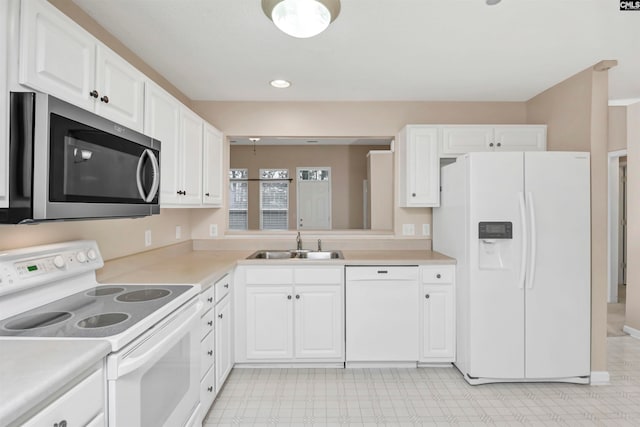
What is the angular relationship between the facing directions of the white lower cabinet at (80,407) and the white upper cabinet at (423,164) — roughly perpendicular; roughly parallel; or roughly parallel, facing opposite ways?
roughly perpendicular

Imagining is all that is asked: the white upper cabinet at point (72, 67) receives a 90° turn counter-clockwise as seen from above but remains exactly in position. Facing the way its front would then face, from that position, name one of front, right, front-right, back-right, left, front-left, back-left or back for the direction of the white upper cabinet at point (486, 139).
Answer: front-right

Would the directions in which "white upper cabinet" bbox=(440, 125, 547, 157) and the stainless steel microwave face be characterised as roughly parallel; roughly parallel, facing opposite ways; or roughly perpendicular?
roughly perpendicular

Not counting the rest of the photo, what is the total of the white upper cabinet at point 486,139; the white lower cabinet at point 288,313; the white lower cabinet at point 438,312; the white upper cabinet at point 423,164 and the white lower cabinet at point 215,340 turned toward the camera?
4

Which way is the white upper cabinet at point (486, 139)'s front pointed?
toward the camera

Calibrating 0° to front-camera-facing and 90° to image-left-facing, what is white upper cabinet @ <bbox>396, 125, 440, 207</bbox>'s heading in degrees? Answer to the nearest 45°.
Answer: approximately 0°

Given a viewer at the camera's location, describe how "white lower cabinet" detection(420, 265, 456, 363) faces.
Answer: facing the viewer

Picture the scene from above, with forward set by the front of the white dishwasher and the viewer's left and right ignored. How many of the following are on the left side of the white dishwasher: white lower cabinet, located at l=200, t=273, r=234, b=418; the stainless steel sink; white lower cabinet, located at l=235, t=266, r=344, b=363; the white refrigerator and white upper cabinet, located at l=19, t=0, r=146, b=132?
1

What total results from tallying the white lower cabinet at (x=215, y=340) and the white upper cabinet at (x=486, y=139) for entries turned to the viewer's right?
1

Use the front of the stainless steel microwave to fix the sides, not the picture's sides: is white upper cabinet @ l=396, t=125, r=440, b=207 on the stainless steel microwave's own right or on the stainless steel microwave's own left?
on the stainless steel microwave's own left

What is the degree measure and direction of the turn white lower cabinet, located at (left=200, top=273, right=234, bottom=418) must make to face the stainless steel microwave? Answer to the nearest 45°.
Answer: approximately 135° to its right

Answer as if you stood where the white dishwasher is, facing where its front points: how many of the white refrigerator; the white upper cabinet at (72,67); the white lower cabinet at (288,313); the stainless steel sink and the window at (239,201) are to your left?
1

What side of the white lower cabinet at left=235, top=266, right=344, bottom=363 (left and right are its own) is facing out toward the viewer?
front
